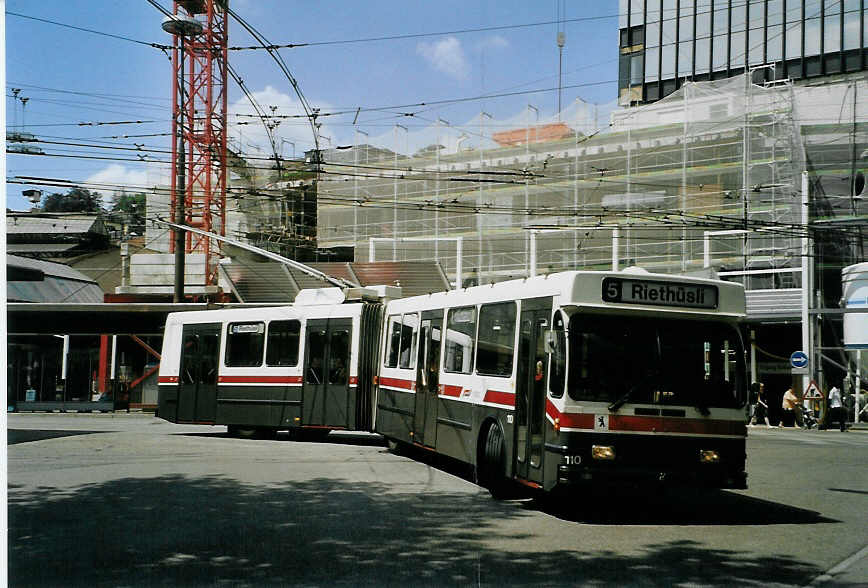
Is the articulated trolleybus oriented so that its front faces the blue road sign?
no

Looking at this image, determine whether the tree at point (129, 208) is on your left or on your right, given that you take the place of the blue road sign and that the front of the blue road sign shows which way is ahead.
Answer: on your right

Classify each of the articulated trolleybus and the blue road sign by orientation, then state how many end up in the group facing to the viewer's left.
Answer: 0

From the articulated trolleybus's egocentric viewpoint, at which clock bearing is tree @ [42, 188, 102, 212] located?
The tree is roughly at 6 o'clock from the articulated trolleybus.

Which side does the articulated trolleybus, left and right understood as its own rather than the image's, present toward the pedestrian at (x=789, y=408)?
left

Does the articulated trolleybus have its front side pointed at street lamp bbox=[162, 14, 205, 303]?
no

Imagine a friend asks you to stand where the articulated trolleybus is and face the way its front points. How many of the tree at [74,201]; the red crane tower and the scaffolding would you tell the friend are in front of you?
0

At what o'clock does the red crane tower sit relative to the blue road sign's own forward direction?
The red crane tower is roughly at 3 o'clock from the blue road sign.

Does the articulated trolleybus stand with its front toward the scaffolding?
no

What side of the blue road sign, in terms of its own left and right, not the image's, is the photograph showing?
front

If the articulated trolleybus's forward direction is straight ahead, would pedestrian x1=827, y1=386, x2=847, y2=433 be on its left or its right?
on its left

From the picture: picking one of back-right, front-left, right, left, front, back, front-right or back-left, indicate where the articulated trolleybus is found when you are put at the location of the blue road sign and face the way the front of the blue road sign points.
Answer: front
